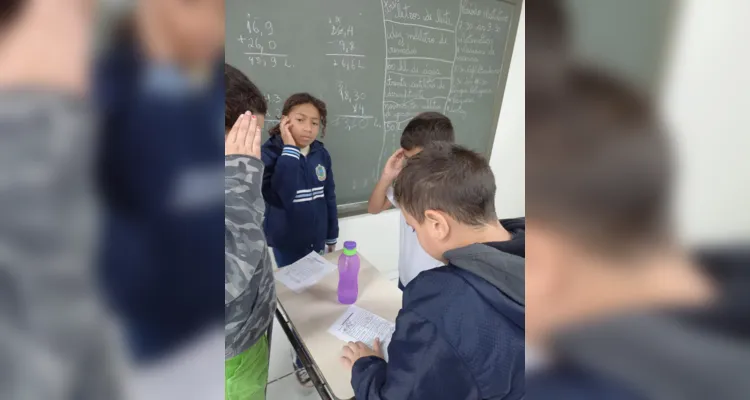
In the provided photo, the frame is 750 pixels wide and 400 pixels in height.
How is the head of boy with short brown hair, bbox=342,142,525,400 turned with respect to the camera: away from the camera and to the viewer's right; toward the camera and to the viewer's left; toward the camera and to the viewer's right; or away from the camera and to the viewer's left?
away from the camera and to the viewer's left

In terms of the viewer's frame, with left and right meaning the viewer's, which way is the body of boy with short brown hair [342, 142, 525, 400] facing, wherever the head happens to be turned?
facing away from the viewer and to the left of the viewer
